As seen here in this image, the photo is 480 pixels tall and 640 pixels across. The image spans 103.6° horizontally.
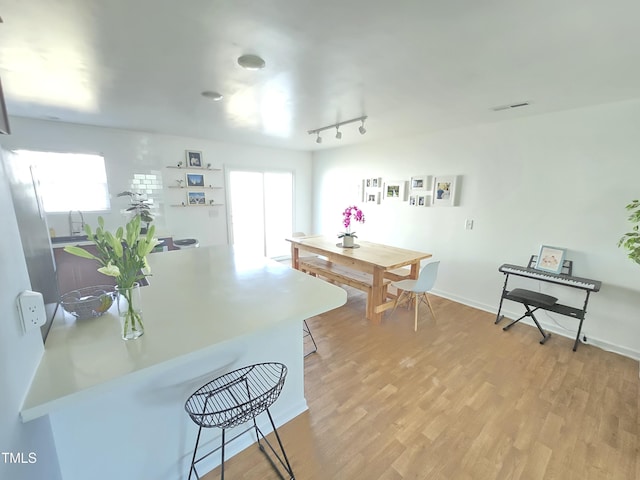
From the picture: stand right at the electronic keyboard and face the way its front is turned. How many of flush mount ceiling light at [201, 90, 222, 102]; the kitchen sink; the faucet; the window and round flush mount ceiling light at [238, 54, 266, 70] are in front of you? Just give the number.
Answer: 5

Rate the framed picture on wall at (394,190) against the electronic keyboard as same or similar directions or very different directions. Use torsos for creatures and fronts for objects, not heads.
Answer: same or similar directions

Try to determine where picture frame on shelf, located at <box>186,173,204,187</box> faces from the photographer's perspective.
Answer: facing the viewer

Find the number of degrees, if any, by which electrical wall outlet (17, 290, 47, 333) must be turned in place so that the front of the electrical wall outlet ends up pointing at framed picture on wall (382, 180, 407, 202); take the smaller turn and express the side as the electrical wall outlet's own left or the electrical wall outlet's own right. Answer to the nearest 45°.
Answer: approximately 45° to the electrical wall outlet's own left

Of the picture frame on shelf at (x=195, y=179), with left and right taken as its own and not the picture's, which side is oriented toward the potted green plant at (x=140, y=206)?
right

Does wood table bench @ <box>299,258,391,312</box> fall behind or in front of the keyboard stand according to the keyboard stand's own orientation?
in front

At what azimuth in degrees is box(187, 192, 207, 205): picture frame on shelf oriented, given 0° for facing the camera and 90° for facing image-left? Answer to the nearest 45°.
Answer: approximately 0°

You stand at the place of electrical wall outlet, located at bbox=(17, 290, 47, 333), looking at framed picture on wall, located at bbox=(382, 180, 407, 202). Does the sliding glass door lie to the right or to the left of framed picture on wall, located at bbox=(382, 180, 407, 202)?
left

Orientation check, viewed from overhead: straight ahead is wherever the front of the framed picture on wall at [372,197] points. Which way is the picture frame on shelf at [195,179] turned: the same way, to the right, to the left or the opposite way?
to the left

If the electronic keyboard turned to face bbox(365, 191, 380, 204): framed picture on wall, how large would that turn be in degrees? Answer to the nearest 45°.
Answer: approximately 45° to its right

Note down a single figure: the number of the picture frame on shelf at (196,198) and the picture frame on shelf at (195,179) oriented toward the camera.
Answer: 2

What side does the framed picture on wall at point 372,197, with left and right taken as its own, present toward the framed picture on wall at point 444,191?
left

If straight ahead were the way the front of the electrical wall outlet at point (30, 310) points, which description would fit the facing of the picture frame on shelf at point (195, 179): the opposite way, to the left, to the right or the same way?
to the right

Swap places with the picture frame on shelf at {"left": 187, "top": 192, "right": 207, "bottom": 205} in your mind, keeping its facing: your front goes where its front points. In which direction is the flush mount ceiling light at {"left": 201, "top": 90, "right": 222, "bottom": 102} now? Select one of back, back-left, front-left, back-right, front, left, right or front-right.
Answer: front

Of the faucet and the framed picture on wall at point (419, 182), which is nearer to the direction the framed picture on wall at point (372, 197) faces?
the faucet

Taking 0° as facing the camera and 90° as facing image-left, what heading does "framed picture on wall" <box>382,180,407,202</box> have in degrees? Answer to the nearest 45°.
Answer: approximately 45°

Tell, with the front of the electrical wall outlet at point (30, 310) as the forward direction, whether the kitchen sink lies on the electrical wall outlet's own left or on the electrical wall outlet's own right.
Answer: on the electrical wall outlet's own left
